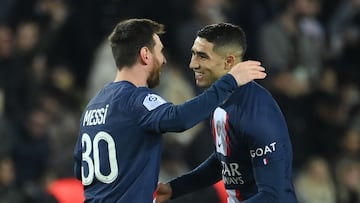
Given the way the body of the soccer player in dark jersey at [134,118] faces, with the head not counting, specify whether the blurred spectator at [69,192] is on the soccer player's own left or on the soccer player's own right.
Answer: on the soccer player's own left

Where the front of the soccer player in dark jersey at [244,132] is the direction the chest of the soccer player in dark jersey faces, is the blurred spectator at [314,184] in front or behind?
behind

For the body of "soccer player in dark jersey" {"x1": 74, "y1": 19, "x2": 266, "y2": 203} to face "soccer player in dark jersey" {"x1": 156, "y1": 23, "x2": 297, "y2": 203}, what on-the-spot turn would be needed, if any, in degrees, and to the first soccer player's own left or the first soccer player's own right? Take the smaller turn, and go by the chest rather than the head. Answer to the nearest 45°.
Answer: approximately 45° to the first soccer player's own right

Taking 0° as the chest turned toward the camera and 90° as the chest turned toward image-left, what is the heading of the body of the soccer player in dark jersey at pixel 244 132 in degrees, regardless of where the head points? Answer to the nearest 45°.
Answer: approximately 45°

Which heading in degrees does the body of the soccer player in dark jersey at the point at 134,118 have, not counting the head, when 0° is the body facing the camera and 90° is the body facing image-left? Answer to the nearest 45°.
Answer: approximately 225°

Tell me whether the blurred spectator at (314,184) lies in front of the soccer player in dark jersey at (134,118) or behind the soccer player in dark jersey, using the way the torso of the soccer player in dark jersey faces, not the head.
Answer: in front

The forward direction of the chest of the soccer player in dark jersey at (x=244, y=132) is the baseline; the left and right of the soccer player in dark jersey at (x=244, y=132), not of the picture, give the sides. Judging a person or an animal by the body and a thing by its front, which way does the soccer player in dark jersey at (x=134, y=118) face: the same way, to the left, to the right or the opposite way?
the opposite way

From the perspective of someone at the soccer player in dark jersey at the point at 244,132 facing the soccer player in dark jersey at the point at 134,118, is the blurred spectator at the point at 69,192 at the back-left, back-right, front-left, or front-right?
front-right

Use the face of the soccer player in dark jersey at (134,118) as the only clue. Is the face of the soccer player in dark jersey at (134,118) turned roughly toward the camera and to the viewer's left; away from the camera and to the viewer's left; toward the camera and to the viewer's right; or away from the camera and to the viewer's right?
away from the camera and to the viewer's right
